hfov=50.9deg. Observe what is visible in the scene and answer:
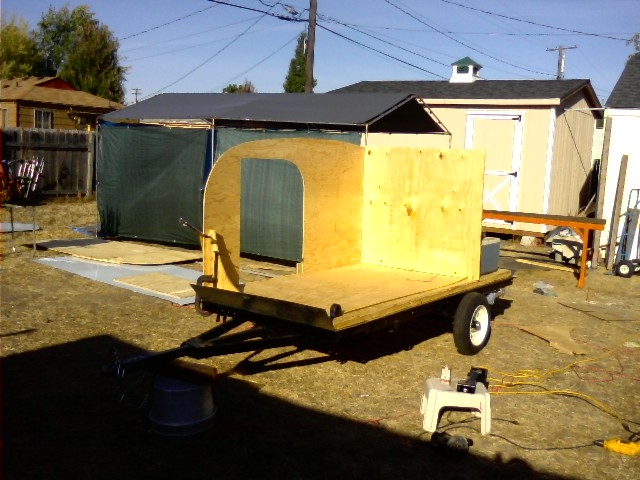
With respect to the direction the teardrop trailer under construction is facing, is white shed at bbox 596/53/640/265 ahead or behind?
behind

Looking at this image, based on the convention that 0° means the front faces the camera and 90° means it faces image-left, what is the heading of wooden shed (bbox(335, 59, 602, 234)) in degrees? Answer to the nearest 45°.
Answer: approximately 0°

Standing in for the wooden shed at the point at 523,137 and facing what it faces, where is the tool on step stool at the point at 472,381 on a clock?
The tool on step stool is roughly at 12 o'clock from the wooden shed.

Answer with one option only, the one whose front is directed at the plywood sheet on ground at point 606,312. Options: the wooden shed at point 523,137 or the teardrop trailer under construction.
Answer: the wooden shed

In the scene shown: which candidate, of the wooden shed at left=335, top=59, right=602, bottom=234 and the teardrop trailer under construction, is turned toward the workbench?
the wooden shed

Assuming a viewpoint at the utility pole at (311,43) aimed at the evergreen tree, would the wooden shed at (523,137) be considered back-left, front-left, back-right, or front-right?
back-right

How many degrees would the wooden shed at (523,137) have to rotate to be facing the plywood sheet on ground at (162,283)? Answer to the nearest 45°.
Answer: approximately 45° to its right

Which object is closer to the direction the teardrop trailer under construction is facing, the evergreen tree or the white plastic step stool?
the white plastic step stool

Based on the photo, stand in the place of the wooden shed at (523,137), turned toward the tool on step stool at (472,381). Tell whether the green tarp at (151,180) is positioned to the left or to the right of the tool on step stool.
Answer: right

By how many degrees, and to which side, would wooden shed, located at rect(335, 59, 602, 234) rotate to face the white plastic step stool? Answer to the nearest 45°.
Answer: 0° — it already faces it

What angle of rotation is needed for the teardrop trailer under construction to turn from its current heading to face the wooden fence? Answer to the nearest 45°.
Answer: approximately 90° to its right

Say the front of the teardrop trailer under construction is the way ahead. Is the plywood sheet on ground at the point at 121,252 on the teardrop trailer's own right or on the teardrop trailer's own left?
on the teardrop trailer's own right

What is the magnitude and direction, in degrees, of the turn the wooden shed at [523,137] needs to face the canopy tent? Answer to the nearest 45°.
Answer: approximately 45° to its right

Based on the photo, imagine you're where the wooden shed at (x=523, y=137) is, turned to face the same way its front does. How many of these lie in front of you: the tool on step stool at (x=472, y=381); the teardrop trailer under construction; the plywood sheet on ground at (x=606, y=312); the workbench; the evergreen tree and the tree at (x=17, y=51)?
4
